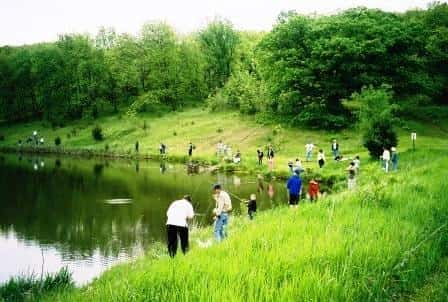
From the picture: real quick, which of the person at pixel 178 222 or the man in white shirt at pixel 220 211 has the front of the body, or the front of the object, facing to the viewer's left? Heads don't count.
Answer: the man in white shirt

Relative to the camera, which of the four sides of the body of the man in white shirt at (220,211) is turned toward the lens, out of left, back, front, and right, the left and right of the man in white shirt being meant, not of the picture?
left

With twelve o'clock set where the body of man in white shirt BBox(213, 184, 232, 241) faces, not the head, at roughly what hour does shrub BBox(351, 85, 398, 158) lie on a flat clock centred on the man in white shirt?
The shrub is roughly at 4 o'clock from the man in white shirt.

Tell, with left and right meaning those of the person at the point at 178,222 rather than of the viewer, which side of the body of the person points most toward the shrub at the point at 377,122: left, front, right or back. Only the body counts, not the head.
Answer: front

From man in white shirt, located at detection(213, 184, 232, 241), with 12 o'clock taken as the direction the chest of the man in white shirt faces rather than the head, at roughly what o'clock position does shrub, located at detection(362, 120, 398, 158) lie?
The shrub is roughly at 4 o'clock from the man in white shirt.

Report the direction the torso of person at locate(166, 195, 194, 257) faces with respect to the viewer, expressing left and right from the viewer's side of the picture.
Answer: facing away from the viewer and to the right of the viewer

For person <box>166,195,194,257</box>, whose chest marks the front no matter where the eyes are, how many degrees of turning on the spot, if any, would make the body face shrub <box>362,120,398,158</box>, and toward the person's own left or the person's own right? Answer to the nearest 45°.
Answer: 0° — they already face it
